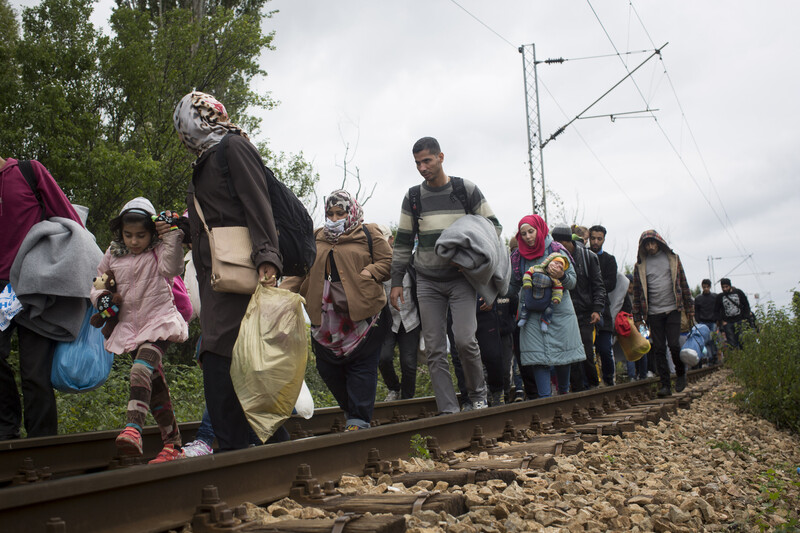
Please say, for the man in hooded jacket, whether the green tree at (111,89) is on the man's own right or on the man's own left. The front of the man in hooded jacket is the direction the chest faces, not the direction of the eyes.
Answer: on the man's own right

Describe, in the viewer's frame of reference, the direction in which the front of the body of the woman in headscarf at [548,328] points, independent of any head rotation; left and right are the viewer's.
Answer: facing the viewer and to the left of the viewer

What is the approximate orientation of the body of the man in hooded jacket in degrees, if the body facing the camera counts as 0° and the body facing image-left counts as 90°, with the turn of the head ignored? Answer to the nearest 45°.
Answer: approximately 0°

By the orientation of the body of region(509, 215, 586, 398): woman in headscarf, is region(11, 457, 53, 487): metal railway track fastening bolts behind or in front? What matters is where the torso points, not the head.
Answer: in front

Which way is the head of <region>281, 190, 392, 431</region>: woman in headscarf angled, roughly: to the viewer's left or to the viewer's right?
to the viewer's left

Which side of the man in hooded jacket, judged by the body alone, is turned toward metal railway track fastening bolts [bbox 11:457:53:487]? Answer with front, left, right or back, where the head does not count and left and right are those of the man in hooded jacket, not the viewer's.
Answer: front

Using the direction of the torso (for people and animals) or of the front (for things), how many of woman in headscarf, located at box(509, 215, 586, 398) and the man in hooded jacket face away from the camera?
0

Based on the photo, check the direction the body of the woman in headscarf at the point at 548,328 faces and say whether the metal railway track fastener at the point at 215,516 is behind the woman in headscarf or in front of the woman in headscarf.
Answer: in front

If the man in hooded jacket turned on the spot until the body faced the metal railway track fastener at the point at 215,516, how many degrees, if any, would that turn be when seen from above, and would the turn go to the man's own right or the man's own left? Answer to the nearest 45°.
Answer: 0° — they already face it
